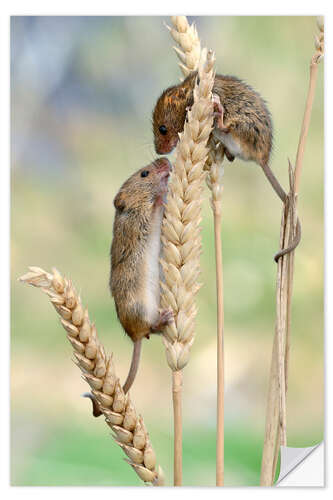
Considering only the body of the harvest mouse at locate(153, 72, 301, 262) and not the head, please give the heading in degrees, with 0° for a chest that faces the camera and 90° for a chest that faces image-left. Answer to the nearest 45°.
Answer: approximately 90°
